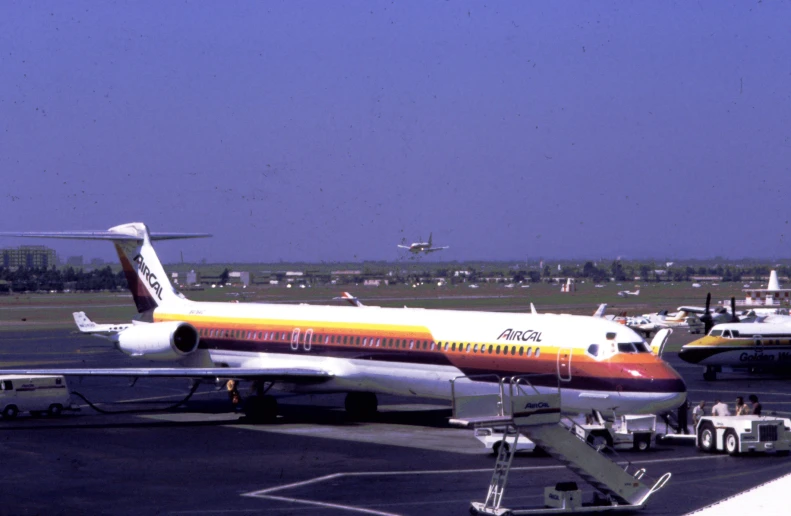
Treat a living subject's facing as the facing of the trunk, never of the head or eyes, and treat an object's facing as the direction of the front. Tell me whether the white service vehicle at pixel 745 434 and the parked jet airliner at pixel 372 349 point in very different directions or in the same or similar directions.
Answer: same or similar directions

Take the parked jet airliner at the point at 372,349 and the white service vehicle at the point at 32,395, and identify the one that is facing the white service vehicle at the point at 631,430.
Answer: the parked jet airliner

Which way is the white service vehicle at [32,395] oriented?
to the viewer's left

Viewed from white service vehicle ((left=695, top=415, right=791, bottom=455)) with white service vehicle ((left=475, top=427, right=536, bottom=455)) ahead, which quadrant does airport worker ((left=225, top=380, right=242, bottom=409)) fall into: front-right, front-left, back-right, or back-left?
front-right

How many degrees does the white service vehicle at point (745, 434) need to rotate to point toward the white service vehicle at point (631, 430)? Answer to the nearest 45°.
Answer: approximately 135° to its right

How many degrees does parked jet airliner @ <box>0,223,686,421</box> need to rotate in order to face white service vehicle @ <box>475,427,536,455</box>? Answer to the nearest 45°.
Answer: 0° — it already faces it

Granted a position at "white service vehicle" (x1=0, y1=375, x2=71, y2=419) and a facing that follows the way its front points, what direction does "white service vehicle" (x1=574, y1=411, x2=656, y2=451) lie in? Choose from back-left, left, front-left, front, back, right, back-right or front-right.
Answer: back-left

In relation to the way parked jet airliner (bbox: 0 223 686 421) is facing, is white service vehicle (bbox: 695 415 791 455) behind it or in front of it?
in front

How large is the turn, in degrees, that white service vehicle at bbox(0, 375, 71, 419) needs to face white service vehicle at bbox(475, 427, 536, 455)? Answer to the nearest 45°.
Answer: approximately 135° to its left

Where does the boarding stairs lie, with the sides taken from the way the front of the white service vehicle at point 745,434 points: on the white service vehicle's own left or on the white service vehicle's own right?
on the white service vehicle's own right

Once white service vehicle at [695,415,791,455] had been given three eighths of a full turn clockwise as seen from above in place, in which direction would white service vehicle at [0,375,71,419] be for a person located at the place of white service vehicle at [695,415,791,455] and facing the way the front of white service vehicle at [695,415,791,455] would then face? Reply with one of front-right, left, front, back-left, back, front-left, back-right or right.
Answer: front

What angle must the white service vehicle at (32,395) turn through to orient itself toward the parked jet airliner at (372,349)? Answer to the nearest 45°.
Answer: approximately 135° to its left

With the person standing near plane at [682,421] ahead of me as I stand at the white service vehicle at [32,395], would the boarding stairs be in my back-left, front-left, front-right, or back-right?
front-right

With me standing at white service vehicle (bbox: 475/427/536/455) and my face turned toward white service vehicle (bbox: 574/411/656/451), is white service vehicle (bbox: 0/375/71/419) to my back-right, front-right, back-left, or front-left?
back-left

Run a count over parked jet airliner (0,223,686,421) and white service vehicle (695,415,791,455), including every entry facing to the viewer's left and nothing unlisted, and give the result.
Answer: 0

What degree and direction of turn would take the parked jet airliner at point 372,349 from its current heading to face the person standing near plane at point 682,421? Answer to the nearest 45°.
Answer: approximately 45° to its left
